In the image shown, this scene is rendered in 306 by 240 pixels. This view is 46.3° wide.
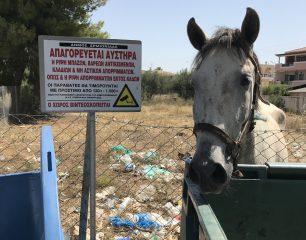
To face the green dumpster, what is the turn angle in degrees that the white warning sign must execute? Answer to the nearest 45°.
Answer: approximately 45° to its left

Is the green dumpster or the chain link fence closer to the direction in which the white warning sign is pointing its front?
the green dumpster

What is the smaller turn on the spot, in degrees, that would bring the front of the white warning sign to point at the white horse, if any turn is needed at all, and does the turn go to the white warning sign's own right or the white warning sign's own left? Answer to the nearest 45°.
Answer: approximately 90° to the white warning sign's own left

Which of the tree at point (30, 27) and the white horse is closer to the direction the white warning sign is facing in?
the white horse

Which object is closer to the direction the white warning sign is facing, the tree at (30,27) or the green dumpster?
the green dumpster

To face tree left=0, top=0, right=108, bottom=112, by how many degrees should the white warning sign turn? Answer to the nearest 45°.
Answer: approximately 180°

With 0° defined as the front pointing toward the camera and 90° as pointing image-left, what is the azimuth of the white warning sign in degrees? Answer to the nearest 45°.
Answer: approximately 0°
